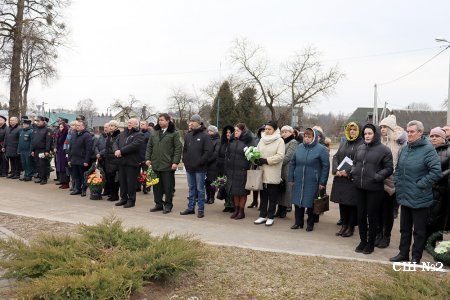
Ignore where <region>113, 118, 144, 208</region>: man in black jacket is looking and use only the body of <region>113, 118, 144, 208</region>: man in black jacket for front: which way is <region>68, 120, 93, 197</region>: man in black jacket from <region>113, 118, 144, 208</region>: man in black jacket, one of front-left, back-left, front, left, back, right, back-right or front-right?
right

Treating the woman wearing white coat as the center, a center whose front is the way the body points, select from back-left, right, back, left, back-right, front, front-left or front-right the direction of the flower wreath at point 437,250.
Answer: left

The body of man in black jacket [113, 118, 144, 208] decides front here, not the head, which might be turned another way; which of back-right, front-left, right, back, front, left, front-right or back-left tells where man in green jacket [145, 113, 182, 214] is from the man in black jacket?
left

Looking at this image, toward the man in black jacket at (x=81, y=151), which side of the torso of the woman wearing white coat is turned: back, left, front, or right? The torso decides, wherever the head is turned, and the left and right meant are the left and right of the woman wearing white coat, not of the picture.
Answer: right

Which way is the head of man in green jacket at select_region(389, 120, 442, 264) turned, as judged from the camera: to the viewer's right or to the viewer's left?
to the viewer's left

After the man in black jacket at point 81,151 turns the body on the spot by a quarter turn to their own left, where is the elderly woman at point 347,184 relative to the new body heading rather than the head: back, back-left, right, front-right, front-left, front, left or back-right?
front

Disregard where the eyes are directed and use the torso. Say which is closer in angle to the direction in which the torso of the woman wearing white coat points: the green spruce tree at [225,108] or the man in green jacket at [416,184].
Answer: the man in green jacket

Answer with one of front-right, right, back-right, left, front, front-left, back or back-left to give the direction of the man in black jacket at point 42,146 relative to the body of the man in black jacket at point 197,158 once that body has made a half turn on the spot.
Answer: left

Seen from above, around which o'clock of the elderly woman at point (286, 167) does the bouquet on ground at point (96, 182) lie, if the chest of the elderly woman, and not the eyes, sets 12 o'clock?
The bouquet on ground is roughly at 2 o'clock from the elderly woman.

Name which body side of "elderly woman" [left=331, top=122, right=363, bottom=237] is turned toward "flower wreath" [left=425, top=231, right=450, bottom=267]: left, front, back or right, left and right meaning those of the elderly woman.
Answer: left

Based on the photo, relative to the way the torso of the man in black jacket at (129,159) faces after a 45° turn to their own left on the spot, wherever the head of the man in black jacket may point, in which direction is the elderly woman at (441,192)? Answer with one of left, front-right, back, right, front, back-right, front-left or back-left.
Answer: front-left

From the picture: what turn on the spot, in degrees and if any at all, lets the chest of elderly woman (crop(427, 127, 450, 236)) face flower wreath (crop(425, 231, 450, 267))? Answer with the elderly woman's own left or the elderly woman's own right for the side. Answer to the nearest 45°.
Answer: approximately 45° to the elderly woman's own left
